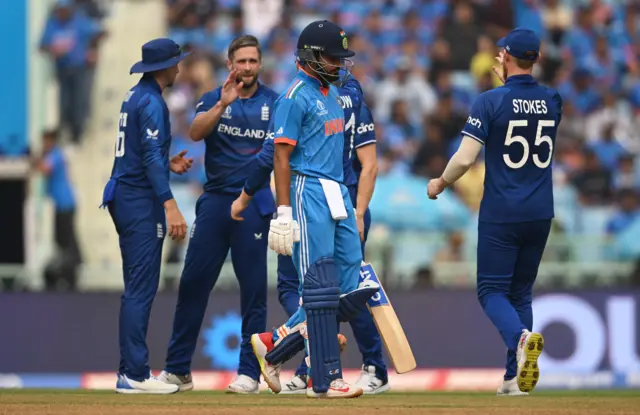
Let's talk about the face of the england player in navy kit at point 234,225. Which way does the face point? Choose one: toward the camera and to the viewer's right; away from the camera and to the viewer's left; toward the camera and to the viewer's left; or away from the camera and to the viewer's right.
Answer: toward the camera and to the viewer's right

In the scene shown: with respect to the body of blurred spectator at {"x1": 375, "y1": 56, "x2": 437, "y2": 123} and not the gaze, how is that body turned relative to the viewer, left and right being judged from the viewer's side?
facing the viewer

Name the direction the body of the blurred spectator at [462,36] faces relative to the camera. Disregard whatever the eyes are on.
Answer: toward the camera

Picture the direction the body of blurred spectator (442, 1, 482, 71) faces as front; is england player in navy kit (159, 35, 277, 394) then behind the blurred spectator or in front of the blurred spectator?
in front

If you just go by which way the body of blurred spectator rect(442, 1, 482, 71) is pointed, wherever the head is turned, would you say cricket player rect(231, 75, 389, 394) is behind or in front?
in front

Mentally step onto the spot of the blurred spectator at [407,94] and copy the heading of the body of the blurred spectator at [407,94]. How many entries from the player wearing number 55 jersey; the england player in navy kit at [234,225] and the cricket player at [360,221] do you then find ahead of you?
3

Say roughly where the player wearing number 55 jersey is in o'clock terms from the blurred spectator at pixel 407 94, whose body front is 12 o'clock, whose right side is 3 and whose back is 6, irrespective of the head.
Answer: The player wearing number 55 jersey is roughly at 12 o'clock from the blurred spectator.

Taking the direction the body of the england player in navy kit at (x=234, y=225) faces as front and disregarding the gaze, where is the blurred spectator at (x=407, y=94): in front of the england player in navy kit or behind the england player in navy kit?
behind

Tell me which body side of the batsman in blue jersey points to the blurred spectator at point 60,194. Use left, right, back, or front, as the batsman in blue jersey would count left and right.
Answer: back

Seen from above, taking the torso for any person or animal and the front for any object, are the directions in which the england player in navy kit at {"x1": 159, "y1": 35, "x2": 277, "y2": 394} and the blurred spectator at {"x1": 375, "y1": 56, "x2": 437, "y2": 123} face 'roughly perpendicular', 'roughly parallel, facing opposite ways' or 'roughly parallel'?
roughly parallel
